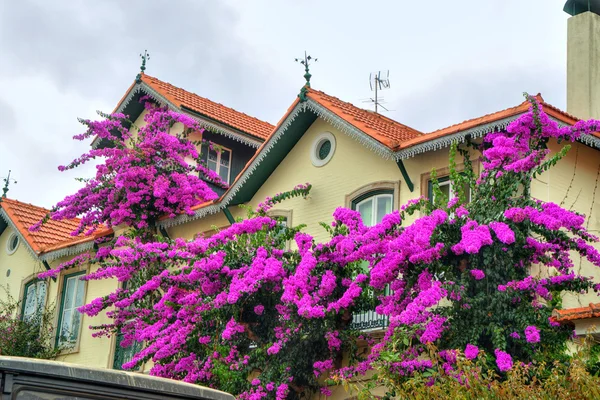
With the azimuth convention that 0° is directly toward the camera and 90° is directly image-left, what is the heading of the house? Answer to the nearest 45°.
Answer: approximately 45°
